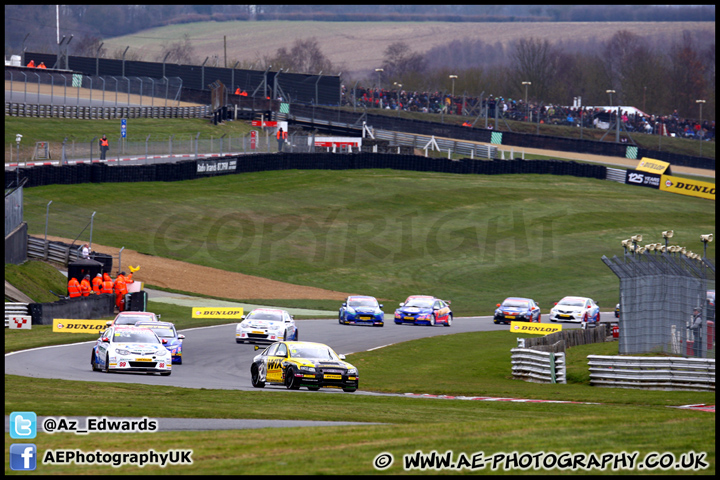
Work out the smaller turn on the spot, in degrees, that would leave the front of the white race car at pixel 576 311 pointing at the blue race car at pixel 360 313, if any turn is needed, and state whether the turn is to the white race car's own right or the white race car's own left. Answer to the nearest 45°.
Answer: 0° — it already faces it

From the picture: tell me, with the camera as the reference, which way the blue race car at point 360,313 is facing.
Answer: facing the viewer

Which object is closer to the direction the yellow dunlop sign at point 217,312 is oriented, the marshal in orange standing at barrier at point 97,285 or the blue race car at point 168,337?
the blue race car

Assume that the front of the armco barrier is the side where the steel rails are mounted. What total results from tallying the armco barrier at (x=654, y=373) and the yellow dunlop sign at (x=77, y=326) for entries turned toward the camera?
2

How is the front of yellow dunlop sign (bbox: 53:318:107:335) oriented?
toward the camera

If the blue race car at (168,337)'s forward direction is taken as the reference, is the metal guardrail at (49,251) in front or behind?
behind

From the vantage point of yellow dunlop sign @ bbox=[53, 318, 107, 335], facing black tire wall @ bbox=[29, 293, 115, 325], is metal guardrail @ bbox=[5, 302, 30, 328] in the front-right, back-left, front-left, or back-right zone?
front-left

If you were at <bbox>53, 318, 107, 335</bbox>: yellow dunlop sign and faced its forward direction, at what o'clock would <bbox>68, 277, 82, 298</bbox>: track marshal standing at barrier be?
The track marshal standing at barrier is roughly at 6 o'clock from the yellow dunlop sign.

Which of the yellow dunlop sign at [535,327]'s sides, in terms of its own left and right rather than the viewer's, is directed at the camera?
front
